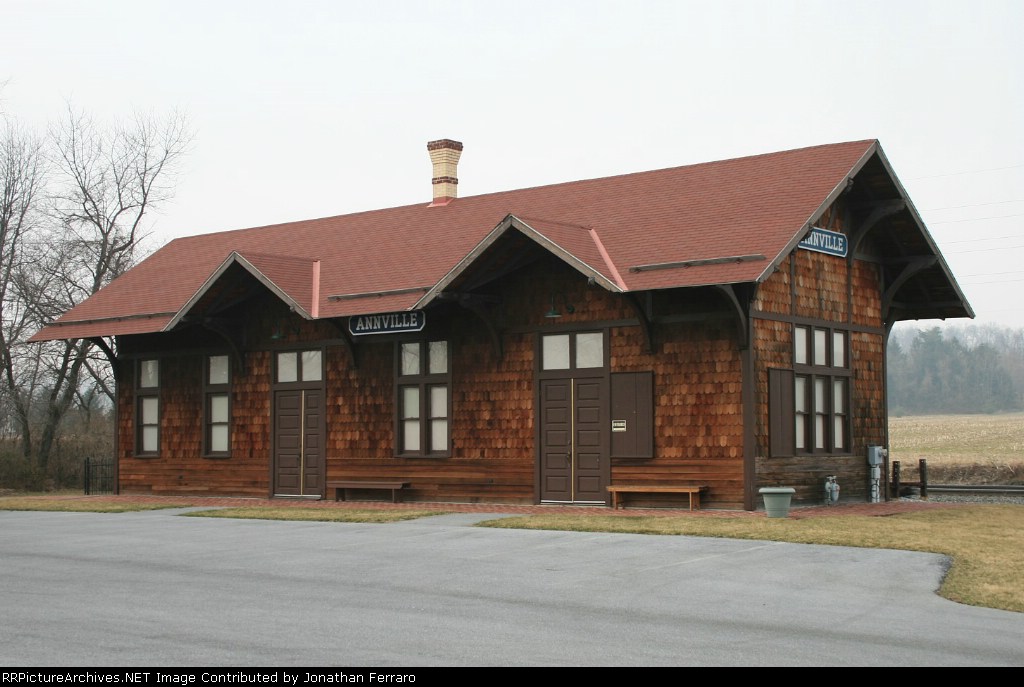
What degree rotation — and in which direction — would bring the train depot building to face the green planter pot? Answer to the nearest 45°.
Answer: approximately 90° to its left

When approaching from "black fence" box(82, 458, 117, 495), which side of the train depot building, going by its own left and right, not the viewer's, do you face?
right

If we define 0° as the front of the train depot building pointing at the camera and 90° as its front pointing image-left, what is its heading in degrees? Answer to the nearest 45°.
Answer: approximately 45°

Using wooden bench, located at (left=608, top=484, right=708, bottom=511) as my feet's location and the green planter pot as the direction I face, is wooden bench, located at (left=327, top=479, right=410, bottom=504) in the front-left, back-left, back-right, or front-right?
back-right
